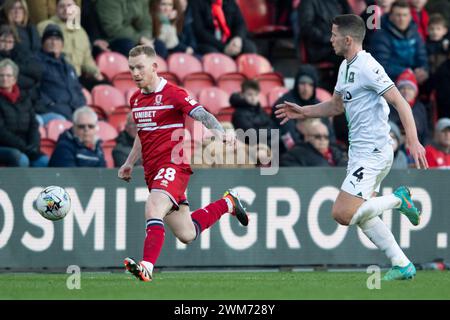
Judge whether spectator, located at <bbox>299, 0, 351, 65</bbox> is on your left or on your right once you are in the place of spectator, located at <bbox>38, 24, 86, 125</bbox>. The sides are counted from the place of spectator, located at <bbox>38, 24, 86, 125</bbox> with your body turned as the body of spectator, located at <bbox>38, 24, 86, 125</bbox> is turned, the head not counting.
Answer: on your left

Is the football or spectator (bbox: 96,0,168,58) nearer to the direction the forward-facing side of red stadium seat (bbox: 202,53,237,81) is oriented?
the football

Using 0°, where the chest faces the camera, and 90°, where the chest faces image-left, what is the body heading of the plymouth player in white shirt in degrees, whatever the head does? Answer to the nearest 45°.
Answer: approximately 90°

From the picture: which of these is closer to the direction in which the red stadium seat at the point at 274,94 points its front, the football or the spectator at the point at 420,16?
the football
